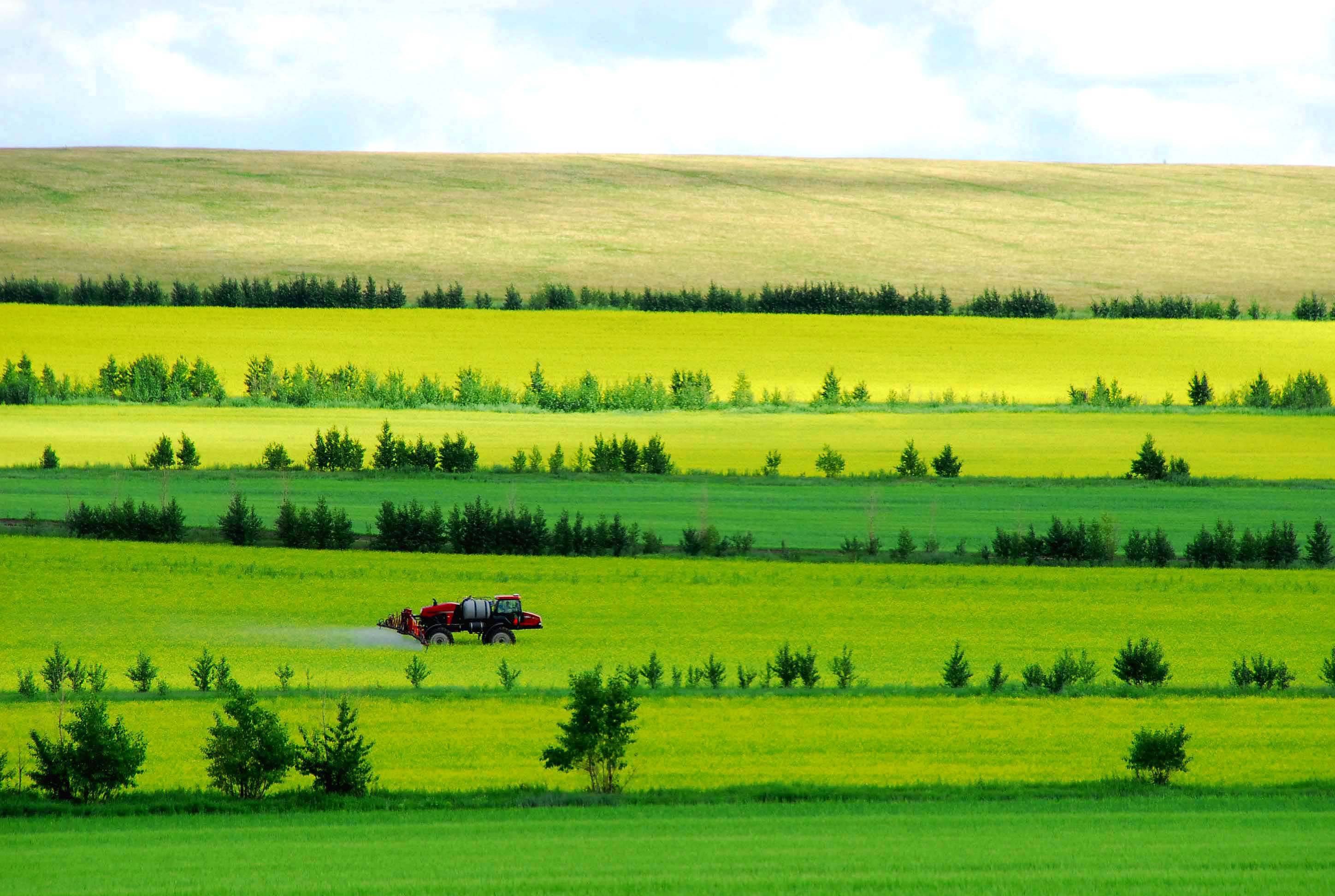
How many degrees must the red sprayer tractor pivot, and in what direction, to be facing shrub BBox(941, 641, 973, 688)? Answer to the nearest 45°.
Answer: approximately 45° to its right

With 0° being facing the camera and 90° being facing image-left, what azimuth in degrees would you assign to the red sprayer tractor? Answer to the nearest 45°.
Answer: approximately 270°

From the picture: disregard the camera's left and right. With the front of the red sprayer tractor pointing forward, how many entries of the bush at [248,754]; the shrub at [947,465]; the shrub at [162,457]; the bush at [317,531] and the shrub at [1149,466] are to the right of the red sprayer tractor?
1

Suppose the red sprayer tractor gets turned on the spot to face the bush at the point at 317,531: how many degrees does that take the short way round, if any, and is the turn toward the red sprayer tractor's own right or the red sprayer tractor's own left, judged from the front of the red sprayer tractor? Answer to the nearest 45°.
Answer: approximately 90° to the red sprayer tractor's own left

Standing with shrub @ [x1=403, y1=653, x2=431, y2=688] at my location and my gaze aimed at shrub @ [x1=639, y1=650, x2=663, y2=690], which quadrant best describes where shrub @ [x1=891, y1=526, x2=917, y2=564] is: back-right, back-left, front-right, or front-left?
front-left

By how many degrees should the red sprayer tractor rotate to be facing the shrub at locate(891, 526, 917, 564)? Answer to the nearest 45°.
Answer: approximately 45° to its left

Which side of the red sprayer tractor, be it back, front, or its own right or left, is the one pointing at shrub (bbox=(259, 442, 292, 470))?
left

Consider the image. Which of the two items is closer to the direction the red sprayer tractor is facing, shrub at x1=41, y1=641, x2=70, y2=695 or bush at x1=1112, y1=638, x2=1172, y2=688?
the bush

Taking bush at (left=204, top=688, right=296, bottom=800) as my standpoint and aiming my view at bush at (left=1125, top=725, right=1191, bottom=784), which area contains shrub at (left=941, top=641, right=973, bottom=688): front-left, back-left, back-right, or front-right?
front-left

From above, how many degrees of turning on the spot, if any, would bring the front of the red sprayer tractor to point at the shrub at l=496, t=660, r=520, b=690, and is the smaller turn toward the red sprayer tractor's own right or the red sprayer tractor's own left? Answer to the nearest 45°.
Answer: approximately 90° to the red sprayer tractor's own right

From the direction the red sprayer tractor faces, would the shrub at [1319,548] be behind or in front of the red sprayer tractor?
in front

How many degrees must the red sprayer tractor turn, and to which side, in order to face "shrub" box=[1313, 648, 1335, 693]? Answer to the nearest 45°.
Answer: approximately 45° to its right

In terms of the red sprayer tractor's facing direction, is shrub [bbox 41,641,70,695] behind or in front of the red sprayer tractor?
behind

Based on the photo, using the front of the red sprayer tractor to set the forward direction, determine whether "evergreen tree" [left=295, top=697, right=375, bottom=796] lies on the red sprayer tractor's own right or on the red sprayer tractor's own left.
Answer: on the red sprayer tractor's own right

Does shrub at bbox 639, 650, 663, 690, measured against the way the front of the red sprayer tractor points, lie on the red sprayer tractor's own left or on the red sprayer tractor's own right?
on the red sprayer tractor's own right

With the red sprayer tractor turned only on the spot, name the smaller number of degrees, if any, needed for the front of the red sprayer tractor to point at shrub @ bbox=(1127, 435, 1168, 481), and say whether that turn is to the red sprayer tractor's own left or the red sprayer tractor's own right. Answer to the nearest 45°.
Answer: approximately 45° to the red sprayer tractor's own left

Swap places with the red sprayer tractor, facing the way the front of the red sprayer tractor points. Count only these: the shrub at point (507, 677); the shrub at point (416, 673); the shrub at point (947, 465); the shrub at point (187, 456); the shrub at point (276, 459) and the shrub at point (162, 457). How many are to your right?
2

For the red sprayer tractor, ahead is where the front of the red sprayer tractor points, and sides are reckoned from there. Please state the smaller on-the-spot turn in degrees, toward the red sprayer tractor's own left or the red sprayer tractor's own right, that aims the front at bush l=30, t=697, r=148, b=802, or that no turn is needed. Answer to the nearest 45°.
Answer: approximately 90° to the red sprayer tractor's own right

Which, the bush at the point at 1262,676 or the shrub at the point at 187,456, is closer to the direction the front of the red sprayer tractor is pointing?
the bush

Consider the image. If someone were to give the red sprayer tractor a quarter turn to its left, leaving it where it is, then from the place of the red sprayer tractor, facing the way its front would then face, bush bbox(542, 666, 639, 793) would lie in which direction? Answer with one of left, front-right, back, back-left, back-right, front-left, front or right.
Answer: back

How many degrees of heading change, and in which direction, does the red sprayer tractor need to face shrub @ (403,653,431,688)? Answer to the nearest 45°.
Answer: approximately 90° to its right

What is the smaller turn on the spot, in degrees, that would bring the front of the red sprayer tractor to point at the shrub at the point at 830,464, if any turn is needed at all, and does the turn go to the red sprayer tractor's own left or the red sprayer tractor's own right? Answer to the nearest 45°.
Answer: approximately 45° to the red sprayer tractor's own left
